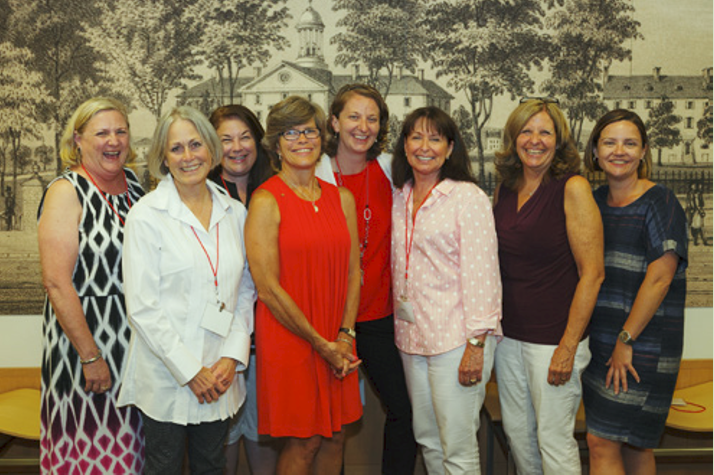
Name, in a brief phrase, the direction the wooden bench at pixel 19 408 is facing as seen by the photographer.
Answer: facing the viewer

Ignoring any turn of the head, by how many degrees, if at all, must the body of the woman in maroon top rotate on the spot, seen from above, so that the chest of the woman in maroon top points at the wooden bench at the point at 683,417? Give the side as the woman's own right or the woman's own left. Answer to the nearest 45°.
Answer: approximately 180°

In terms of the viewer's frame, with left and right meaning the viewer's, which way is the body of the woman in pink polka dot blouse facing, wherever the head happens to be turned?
facing the viewer and to the left of the viewer

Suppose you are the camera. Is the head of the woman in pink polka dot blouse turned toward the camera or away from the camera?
toward the camera

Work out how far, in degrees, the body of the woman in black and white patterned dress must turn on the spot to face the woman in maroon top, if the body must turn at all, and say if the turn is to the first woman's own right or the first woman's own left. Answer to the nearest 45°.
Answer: approximately 45° to the first woman's own left

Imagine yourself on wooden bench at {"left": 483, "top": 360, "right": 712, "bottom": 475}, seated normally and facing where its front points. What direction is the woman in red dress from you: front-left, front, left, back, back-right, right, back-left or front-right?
front-right

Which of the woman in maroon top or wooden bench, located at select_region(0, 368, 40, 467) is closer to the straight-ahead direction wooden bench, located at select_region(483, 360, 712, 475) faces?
the woman in maroon top

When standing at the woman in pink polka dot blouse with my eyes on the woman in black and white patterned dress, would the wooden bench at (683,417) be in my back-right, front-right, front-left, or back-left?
back-right

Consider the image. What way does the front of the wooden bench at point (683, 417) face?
toward the camera

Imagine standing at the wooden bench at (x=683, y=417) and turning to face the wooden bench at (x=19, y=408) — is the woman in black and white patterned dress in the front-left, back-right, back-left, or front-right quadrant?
front-left

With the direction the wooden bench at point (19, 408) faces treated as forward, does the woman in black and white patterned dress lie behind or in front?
in front

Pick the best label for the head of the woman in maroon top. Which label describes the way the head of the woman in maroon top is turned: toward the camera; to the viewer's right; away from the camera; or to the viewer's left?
toward the camera

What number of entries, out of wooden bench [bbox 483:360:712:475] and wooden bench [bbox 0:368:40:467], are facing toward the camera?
2
